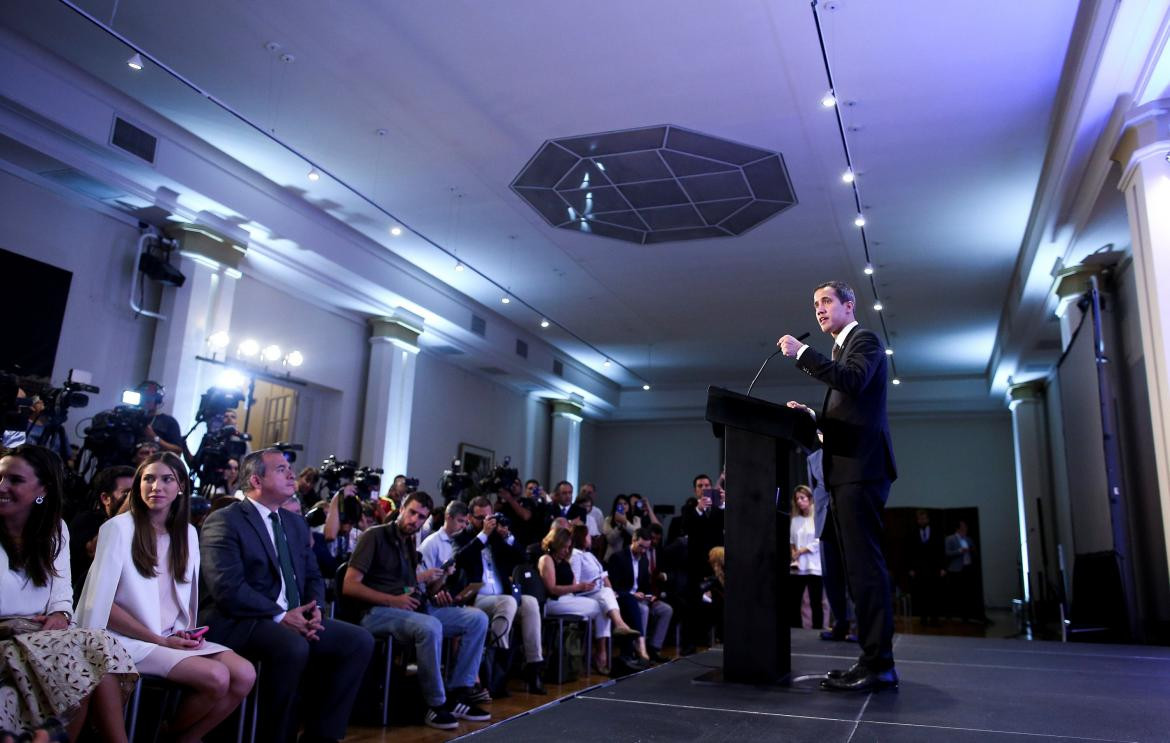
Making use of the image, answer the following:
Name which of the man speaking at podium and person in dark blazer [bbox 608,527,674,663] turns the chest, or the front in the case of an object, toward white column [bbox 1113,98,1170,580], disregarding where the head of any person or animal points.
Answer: the person in dark blazer

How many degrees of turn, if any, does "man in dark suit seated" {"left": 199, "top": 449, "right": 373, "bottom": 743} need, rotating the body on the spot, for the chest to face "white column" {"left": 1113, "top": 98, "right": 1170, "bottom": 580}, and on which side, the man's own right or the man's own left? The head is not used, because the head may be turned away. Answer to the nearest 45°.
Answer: approximately 45° to the man's own left

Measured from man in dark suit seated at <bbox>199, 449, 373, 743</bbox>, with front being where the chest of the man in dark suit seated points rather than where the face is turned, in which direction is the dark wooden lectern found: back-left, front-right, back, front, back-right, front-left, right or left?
front

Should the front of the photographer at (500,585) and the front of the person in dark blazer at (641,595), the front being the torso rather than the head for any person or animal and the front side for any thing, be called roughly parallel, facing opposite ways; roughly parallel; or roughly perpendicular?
roughly parallel

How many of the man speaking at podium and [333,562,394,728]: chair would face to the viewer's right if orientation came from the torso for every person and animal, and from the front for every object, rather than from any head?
1

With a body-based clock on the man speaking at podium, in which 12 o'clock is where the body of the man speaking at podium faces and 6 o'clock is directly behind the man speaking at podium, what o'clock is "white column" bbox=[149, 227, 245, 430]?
The white column is roughly at 1 o'clock from the man speaking at podium.

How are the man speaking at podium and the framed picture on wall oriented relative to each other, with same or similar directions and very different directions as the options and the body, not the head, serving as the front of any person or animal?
very different directions

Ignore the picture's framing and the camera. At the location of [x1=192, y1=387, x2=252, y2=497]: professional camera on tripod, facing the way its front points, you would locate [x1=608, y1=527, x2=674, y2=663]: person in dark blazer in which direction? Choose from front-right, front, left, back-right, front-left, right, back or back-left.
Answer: front-left

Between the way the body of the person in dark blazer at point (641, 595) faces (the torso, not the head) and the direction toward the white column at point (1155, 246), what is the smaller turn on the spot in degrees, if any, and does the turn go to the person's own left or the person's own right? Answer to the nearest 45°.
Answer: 0° — they already face it

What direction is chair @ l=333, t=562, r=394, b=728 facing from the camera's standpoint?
to the viewer's right

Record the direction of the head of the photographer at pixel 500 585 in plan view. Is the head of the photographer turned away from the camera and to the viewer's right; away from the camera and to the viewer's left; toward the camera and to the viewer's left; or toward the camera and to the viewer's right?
toward the camera and to the viewer's right

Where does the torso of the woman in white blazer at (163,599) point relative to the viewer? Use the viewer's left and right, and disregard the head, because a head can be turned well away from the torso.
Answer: facing the viewer and to the right of the viewer

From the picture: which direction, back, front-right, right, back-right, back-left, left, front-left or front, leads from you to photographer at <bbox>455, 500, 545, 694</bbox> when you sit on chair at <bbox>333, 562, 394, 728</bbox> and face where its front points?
front-left

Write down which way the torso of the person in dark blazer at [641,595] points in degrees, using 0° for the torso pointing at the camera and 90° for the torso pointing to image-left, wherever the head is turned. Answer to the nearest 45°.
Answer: approximately 315°

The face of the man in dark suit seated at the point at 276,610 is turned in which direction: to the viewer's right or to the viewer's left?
to the viewer's right

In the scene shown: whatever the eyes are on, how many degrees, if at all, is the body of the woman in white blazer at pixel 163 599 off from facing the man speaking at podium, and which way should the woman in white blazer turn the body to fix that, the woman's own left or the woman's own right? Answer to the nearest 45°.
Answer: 0° — they already face them
